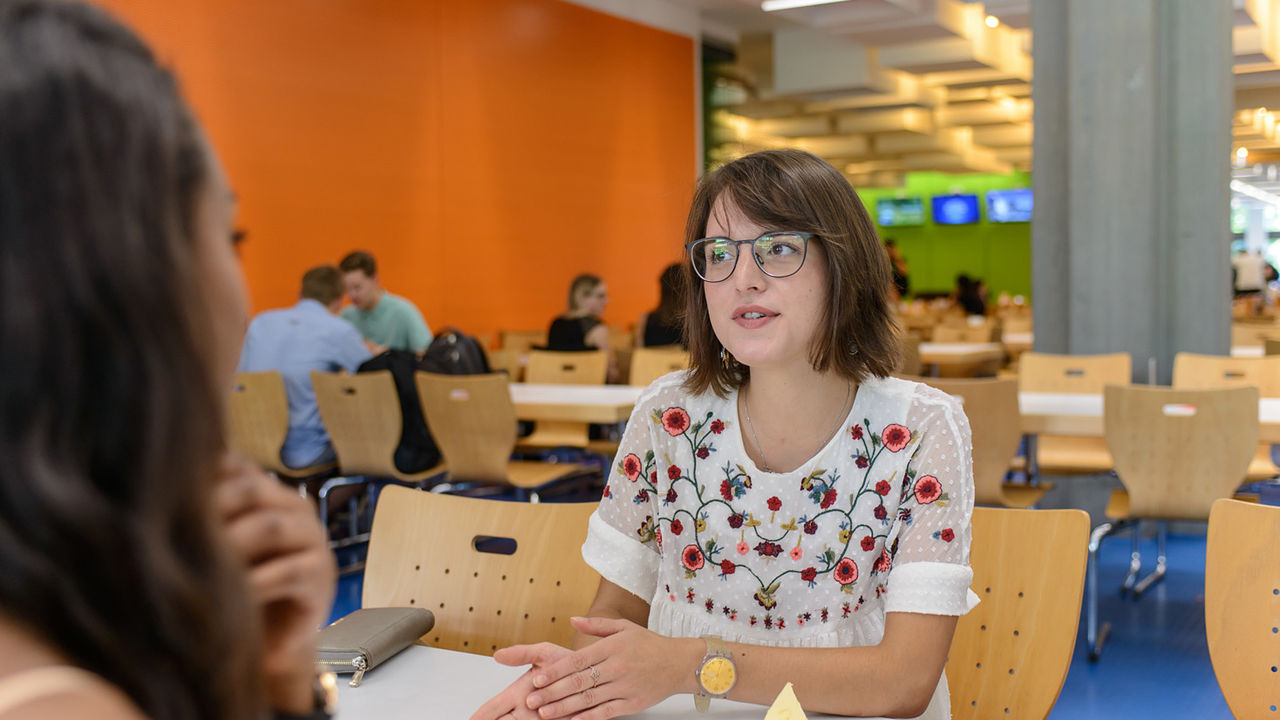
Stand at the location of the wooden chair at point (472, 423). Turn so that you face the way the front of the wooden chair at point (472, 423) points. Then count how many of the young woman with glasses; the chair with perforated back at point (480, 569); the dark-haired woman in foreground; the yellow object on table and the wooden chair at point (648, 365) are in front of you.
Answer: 1

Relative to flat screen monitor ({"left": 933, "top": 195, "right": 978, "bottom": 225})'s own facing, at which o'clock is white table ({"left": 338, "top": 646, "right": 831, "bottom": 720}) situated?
The white table is roughly at 12 o'clock from the flat screen monitor.

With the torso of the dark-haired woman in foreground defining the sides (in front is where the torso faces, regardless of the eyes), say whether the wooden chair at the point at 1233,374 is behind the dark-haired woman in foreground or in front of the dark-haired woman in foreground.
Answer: in front

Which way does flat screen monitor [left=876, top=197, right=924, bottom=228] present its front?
toward the camera

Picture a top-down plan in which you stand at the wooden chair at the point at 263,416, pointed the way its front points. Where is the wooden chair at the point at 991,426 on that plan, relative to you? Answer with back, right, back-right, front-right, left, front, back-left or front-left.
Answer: right

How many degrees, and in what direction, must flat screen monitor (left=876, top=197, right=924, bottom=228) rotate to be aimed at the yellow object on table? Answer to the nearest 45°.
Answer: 0° — it already faces it

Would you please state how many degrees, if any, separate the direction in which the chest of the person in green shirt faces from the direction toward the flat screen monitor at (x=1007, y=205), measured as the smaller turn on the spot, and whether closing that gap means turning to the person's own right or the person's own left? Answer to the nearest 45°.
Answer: approximately 180°

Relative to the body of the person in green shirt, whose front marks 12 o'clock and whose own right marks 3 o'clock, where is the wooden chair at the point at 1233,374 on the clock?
The wooden chair is roughly at 9 o'clock from the person in green shirt.

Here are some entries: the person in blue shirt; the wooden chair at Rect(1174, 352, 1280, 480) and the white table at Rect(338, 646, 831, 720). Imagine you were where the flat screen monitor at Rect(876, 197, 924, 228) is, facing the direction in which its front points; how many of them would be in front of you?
3

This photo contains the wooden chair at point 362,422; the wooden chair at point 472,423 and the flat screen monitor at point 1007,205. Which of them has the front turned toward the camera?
the flat screen monitor

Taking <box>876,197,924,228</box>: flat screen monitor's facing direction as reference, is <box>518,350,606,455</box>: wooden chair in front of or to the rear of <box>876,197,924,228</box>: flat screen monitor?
in front

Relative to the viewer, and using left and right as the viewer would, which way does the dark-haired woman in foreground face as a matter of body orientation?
facing away from the viewer and to the right of the viewer

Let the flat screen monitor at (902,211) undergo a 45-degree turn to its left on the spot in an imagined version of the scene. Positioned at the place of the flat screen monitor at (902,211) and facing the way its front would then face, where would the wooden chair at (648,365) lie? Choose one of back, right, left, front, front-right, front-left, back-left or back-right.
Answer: front-right

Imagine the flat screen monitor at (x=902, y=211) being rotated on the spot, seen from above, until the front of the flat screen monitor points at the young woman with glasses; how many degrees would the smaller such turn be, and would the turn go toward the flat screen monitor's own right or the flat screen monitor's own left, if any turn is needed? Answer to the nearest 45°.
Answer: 0° — it already faces them

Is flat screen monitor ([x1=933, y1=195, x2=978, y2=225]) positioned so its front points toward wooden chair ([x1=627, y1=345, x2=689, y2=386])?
yes

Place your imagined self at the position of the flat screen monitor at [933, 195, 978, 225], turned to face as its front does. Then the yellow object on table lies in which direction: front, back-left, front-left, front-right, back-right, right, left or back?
front

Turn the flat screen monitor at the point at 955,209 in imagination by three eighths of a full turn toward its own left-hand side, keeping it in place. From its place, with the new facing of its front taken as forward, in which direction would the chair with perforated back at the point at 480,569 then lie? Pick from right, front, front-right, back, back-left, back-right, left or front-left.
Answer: back-right

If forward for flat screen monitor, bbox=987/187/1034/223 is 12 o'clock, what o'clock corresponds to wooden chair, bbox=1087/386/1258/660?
The wooden chair is roughly at 12 o'clock from the flat screen monitor.

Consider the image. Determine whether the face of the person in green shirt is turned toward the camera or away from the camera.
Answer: toward the camera
